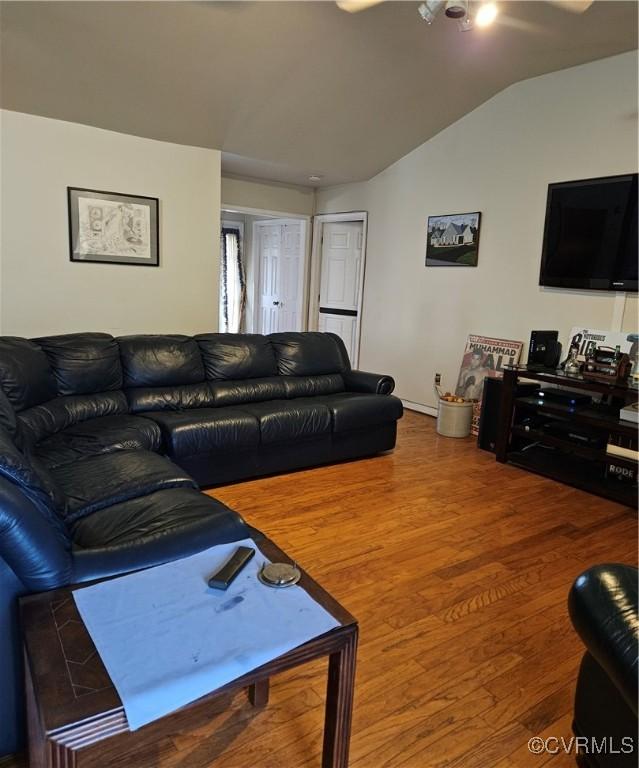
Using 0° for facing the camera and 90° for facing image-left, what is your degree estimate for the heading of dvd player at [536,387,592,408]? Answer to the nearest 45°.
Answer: approximately 45°

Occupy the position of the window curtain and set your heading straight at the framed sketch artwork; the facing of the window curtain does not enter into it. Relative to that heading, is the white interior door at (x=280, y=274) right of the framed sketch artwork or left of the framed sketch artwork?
left

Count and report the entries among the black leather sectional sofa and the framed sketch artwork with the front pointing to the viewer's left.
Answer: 0

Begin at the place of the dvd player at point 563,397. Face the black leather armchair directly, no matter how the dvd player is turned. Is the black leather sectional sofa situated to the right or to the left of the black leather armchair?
right

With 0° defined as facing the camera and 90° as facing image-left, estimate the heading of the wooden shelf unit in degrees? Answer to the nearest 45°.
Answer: approximately 45°

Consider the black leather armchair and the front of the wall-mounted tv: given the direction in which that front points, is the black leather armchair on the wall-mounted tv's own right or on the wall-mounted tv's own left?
on the wall-mounted tv's own left

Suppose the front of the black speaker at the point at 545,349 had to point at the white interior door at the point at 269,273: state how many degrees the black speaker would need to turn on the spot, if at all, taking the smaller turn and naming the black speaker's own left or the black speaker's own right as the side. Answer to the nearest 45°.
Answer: approximately 90° to the black speaker's own right

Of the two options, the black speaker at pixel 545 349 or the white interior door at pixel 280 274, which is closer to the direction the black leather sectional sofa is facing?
the black speaker

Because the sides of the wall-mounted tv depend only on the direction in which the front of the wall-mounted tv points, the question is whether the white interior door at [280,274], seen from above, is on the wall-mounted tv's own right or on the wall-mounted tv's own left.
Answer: on the wall-mounted tv's own right

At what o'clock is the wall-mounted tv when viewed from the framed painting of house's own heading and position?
The wall-mounted tv is roughly at 9 o'clock from the framed painting of house.

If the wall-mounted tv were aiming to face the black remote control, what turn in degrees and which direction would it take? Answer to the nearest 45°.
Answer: approximately 45° to its left

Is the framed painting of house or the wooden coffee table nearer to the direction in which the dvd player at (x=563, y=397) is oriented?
the wooden coffee table
